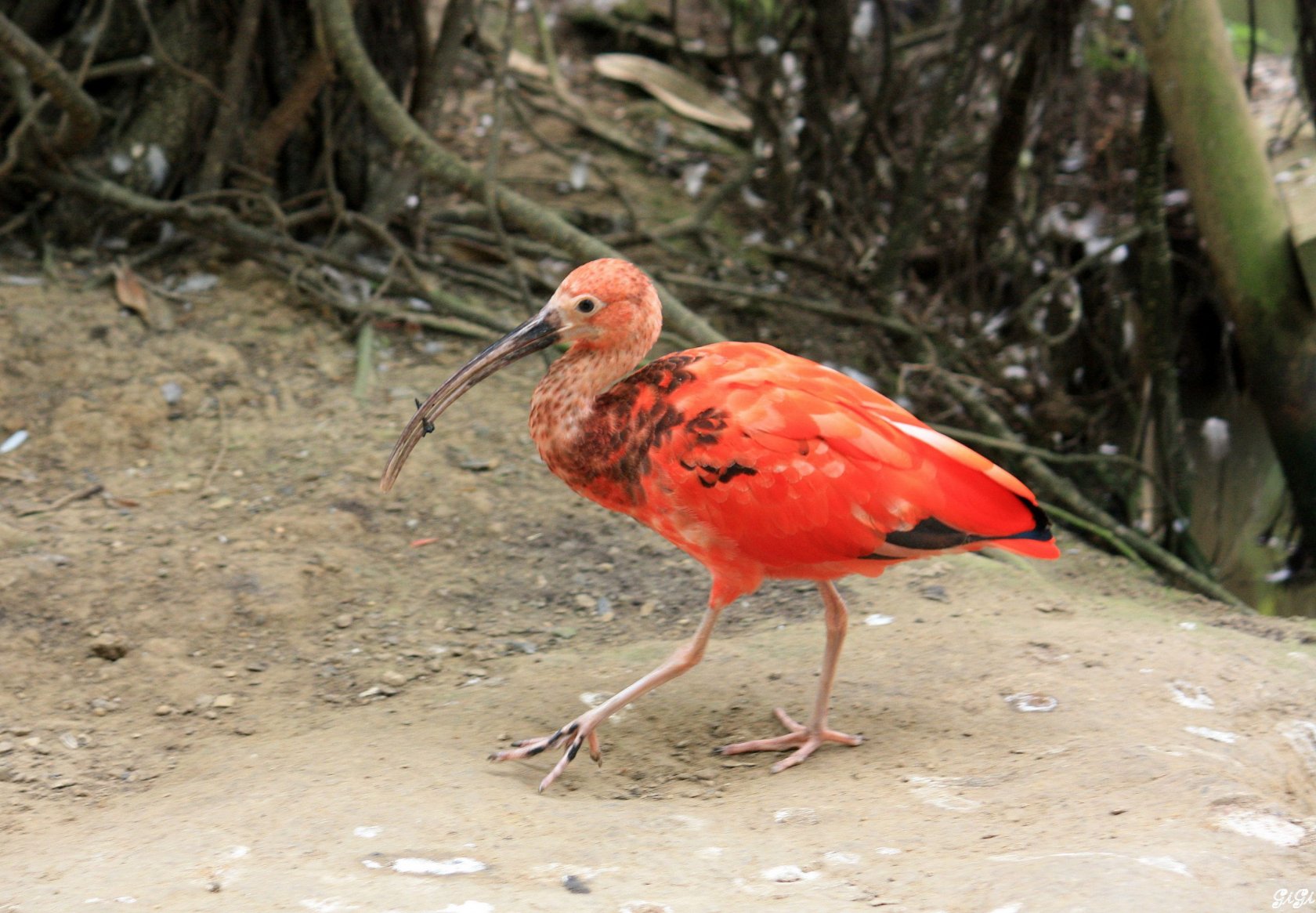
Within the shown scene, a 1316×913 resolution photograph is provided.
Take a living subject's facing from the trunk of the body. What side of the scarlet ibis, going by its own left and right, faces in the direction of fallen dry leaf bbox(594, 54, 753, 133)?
right

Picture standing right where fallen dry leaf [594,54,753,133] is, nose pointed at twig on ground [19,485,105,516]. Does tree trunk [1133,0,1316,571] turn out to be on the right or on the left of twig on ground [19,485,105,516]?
left

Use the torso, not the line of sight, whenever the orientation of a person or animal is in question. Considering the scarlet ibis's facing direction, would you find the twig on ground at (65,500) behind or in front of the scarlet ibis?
in front

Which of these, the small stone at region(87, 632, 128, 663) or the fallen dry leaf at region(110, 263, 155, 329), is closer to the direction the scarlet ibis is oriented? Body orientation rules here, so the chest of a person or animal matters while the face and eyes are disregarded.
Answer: the small stone

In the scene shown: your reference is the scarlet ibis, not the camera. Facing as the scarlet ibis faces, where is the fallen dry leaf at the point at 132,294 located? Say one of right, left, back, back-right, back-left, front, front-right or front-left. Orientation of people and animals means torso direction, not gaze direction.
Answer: front-right

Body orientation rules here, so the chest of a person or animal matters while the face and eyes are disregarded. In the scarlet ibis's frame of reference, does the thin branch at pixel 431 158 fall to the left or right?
on its right

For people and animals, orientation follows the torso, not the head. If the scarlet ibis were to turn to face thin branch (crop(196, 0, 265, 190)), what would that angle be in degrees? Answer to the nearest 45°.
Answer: approximately 45° to its right

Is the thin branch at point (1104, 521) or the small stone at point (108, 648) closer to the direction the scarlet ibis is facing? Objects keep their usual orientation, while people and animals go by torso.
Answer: the small stone

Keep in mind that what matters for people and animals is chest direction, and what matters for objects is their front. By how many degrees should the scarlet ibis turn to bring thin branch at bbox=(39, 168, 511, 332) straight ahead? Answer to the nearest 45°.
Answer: approximately 45° to its right

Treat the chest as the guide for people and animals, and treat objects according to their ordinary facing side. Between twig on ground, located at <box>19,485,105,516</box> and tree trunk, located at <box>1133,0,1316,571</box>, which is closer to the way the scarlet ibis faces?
the twig on ground

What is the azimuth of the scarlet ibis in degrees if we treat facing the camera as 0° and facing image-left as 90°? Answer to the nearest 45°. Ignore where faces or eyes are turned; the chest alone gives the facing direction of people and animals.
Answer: approximately 90°
